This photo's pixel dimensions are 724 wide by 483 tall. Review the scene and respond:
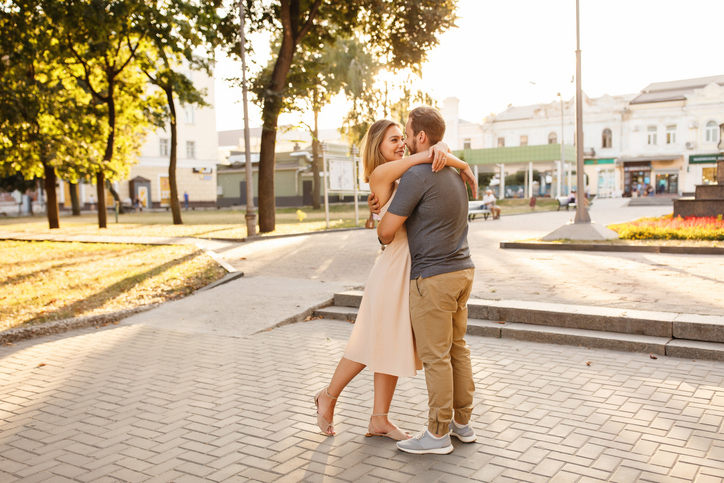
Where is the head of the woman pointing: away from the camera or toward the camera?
toward the camera

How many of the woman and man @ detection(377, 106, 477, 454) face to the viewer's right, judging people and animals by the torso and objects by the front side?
1

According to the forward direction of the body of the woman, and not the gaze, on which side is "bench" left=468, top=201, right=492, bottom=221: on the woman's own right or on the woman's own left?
on the woman's own left

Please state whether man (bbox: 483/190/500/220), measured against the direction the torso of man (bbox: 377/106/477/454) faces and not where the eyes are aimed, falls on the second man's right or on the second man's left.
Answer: on the second man's right

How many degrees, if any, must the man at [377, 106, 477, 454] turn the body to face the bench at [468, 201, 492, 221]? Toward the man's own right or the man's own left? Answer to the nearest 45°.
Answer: approximately 45° to the man's own right

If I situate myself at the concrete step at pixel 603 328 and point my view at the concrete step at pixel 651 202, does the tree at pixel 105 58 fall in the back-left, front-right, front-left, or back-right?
front-left

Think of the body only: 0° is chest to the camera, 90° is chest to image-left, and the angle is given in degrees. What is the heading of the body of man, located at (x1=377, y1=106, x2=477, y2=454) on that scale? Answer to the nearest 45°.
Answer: approximately 135°

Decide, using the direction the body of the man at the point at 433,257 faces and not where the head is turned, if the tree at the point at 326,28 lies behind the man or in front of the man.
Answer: in front

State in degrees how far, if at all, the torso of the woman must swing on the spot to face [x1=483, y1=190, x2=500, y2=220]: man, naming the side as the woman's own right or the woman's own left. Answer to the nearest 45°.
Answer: approximately 90° to the woman's own left

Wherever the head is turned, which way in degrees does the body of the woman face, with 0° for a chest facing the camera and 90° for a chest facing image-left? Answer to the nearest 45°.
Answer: approximately 270°

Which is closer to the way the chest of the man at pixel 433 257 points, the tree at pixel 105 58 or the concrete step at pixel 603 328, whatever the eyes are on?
the tree

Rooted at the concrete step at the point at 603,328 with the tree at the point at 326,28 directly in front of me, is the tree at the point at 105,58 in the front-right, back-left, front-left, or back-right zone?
front-left

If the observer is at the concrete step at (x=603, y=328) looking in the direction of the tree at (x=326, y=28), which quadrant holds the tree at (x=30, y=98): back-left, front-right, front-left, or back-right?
front-left
